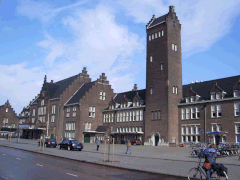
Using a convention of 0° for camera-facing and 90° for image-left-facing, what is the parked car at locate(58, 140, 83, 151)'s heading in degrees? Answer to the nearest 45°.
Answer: approximately 135°
